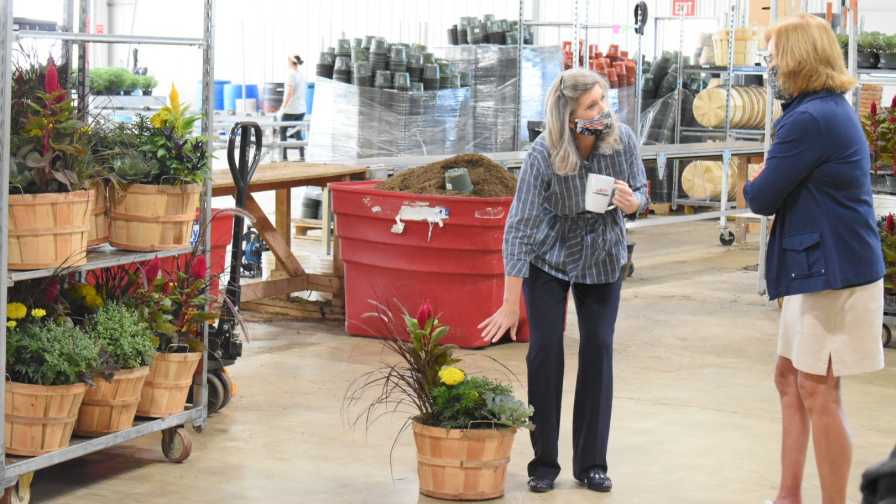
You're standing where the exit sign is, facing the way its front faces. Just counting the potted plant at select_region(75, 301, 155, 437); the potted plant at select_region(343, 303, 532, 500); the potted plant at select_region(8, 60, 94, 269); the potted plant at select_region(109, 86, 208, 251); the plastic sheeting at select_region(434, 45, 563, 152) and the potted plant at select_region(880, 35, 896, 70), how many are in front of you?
6

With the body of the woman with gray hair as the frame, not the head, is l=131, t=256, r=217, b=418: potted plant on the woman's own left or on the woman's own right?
on the woman's own right

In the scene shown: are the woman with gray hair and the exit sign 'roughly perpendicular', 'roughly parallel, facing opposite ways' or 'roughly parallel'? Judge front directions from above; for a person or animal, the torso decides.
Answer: roughly parallel

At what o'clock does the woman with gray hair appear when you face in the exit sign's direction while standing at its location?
The woman with gray hair is roughly at 12 o'clock from the exit sign.

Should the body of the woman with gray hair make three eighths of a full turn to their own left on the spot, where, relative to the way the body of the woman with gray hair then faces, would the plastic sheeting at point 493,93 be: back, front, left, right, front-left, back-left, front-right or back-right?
front-left

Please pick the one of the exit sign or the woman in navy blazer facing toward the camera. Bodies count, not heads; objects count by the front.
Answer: the exit sign

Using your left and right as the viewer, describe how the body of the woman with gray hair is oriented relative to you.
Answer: facing the viewer

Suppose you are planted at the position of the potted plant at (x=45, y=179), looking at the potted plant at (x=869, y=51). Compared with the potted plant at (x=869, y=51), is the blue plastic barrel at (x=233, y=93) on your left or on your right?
left

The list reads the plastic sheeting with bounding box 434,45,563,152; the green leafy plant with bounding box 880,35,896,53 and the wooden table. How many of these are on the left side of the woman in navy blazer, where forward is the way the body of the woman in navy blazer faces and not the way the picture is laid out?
0

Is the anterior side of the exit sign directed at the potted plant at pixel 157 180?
yes

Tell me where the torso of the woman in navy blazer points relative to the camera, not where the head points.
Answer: to the viewer's left

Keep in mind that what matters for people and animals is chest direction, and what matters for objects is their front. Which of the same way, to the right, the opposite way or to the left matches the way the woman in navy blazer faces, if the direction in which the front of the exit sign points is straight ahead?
to the right

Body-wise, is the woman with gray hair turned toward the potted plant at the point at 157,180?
no

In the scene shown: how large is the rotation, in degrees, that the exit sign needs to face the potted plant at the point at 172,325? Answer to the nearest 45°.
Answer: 0° — it already faces it

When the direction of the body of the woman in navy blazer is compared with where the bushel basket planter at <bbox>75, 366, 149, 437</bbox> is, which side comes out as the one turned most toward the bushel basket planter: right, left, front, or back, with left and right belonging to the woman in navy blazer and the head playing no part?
front

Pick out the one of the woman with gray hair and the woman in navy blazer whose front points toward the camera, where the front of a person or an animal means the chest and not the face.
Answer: the woman with gray hair

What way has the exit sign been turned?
toward the camera

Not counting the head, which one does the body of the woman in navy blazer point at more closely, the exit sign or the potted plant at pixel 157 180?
the potted plant
